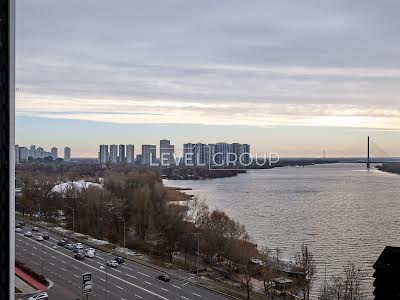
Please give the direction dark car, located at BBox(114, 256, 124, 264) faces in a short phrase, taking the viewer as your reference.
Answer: facing away from the viewer and to the left of the viewer

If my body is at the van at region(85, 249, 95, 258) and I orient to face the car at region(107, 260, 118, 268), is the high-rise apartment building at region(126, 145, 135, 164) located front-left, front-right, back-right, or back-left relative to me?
back-left

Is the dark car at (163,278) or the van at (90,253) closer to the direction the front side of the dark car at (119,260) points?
the van

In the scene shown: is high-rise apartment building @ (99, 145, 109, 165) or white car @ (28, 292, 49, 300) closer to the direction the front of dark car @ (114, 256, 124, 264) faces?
the high-rise apartment building

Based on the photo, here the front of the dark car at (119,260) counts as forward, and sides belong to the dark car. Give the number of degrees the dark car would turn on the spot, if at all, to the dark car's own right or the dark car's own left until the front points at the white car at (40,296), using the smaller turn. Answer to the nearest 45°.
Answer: approximately 90° to the dark car's own left

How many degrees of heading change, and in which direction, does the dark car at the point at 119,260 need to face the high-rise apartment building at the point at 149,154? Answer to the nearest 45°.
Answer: approximately 45° to its right

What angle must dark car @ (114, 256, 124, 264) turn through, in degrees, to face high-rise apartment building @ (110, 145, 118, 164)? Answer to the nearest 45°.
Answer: approximately 45° to its right

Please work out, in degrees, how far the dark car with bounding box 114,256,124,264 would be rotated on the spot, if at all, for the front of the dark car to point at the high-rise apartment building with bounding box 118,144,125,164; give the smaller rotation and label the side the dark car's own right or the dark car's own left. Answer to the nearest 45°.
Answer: approximately 45° to the dark car's own right

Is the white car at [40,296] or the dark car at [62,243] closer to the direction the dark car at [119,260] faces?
the dark car

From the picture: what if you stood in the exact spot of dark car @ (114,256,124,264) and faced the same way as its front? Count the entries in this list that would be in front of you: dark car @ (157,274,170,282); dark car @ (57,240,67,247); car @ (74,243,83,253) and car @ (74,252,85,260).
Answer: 3

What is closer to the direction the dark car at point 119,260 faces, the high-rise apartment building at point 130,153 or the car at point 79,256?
the car

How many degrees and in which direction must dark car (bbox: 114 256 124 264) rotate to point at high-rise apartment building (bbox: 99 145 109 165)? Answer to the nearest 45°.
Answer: approximately 45° to its right

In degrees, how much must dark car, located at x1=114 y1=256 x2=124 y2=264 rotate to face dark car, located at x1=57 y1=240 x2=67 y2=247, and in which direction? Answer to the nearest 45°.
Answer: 0° — it already faces it

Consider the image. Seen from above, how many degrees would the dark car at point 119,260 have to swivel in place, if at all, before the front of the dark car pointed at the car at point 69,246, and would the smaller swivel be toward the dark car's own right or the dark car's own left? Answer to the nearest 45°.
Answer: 0° — it already faces it
